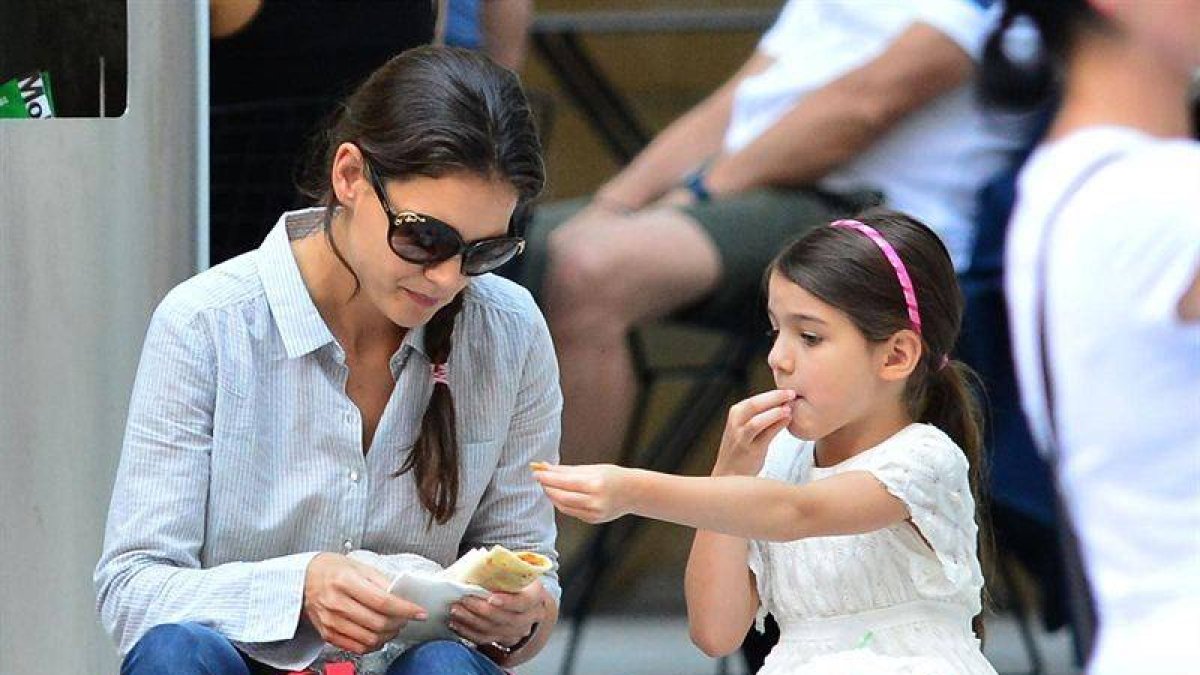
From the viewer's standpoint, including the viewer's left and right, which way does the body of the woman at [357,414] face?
facing the viewer and to the right of the viewer

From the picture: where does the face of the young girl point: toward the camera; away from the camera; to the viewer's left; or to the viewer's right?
to the viewer's left

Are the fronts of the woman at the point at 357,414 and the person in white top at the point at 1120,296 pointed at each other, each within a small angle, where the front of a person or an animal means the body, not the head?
no

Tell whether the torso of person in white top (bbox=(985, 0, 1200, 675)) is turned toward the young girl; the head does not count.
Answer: no

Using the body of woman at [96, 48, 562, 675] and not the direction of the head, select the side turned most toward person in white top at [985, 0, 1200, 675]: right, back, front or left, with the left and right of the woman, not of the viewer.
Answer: left

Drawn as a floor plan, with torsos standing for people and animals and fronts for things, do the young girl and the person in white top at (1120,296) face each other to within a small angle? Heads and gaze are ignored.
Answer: no

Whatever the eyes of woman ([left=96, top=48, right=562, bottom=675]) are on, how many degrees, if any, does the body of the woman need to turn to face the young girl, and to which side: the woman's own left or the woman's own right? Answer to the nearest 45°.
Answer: approximately 45° to the woman's own left

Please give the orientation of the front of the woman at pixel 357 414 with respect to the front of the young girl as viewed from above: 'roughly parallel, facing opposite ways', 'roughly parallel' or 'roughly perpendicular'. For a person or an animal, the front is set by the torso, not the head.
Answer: roughly perpendicular

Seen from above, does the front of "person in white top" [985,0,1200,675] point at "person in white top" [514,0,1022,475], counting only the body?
no

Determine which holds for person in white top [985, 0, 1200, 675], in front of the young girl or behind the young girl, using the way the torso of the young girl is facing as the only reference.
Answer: behind

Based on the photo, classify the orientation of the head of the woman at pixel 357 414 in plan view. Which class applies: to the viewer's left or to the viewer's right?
to the viewer's right

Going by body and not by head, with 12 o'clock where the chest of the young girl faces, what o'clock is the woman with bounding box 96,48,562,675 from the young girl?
The woman is roughly at 1 o'clock from the young girl.

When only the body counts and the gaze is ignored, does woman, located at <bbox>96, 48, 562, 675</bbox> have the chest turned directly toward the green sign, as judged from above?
no

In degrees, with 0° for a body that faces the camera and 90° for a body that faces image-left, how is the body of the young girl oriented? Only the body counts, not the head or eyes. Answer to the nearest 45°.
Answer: approximately 45°
